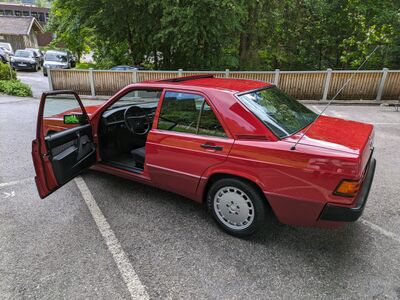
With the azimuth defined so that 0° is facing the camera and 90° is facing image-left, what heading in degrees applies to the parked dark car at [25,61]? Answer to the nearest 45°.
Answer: approximately 45°

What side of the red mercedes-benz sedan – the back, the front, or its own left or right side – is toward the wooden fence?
right

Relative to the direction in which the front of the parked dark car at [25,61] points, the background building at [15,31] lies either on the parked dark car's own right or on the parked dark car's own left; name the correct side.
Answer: on the parked dark car's own right

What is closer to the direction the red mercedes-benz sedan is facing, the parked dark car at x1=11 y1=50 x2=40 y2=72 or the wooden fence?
the parked dark car

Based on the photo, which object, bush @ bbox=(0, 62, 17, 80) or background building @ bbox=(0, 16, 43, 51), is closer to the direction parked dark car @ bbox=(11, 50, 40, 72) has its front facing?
the bush

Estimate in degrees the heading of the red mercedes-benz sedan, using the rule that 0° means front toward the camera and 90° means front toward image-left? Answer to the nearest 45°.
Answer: approximately 135°

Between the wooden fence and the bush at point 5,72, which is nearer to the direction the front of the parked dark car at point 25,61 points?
the bush
